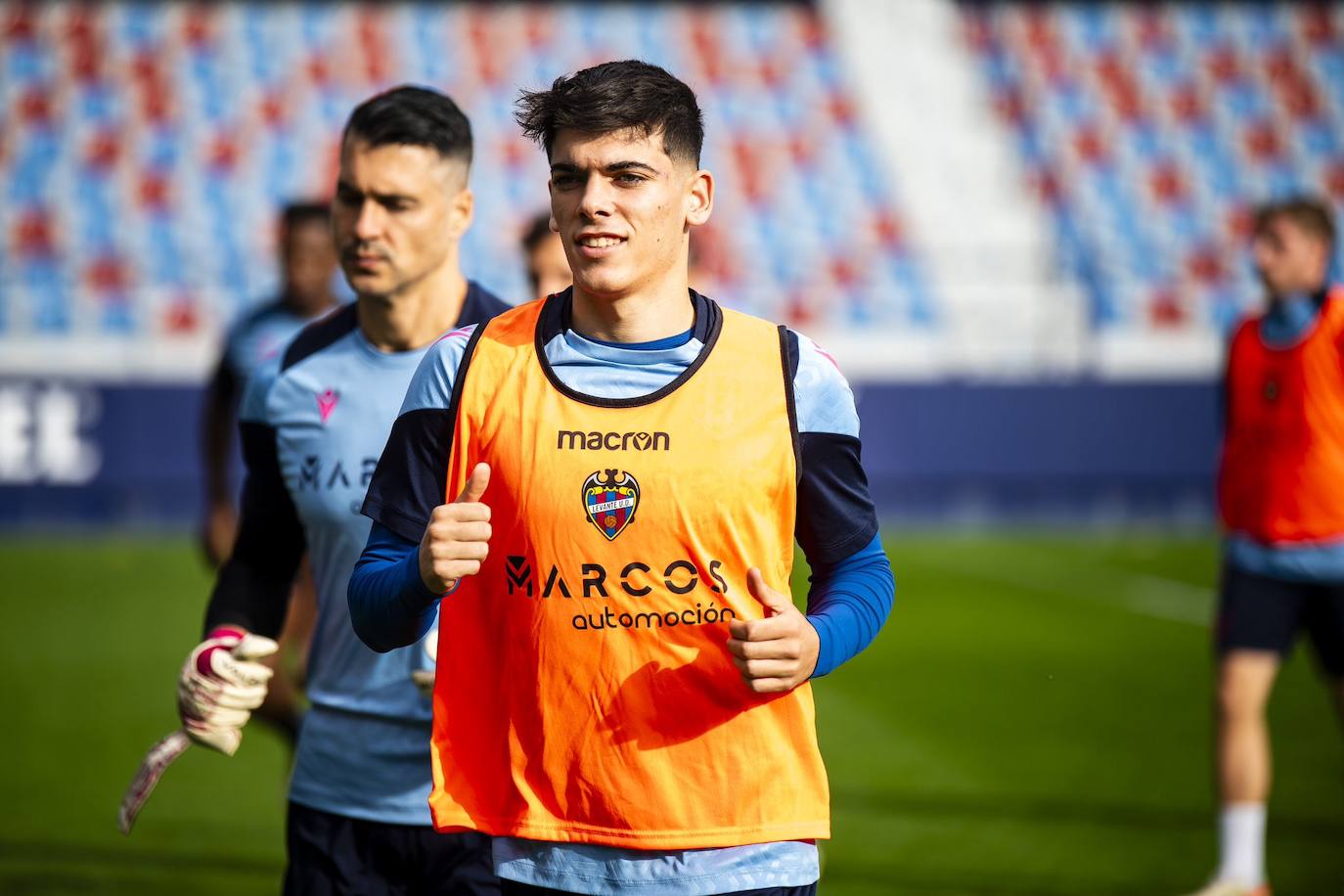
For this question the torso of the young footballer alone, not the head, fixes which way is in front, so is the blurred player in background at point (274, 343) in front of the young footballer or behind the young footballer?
behind

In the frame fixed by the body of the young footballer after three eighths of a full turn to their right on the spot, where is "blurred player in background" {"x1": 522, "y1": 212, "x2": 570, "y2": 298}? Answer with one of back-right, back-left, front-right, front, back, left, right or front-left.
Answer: front-right

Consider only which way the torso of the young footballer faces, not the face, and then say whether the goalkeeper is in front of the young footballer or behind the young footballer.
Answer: behind

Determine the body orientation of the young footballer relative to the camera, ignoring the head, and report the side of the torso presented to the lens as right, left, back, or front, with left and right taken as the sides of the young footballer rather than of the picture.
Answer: front

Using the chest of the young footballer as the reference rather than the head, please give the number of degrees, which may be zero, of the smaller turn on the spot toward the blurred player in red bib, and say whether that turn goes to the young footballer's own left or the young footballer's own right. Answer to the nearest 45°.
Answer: approximately 135° to the young footballer's own left

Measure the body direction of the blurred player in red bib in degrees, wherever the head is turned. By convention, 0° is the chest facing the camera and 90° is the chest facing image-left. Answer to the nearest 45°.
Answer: approximately 45°

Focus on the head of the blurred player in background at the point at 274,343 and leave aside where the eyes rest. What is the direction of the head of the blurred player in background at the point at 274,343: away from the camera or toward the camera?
toward the camera

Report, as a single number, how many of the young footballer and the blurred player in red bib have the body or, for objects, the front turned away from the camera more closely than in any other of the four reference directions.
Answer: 0

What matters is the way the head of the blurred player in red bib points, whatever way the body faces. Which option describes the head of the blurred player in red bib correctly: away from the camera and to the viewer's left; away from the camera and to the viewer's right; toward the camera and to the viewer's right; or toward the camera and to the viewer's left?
toward the camera and to the viewer's left
